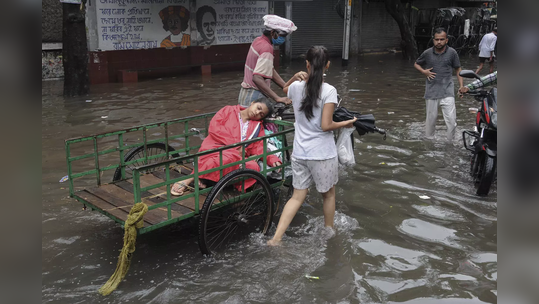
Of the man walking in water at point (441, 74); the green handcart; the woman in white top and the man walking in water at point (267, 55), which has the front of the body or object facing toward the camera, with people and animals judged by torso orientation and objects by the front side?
the man walking in water at point (441, 74)

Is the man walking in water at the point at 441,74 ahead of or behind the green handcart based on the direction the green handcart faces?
ahead

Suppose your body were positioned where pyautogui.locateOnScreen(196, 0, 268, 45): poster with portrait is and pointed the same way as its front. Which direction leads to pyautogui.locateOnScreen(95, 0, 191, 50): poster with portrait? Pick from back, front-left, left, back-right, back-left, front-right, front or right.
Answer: front-right

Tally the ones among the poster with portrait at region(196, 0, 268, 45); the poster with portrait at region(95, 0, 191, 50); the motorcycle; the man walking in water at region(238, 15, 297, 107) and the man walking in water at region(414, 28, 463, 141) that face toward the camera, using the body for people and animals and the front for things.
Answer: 4

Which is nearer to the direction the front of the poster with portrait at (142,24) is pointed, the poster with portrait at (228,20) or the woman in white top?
the woman in white top

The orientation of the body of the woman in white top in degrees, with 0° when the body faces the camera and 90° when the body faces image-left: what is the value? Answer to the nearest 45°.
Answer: approximately 225°

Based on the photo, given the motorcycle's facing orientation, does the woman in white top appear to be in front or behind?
in front

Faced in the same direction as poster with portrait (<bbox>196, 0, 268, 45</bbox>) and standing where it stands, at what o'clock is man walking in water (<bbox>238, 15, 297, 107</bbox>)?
The man walking in water is roughly at 12 o'clock from the poster with portrait.

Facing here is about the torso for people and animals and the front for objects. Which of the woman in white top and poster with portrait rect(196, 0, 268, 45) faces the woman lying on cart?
the poster with portrait

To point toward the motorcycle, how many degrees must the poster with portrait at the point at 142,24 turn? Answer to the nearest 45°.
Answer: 0° — it already faces it

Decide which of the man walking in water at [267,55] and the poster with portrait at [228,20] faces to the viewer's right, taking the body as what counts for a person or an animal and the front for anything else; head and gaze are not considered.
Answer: the man walking in water

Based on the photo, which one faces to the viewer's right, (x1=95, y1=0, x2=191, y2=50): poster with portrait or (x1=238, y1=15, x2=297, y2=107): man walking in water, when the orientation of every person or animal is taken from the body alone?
the man walking in water

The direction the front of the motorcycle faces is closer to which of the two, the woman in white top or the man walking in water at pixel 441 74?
the woman in white top
